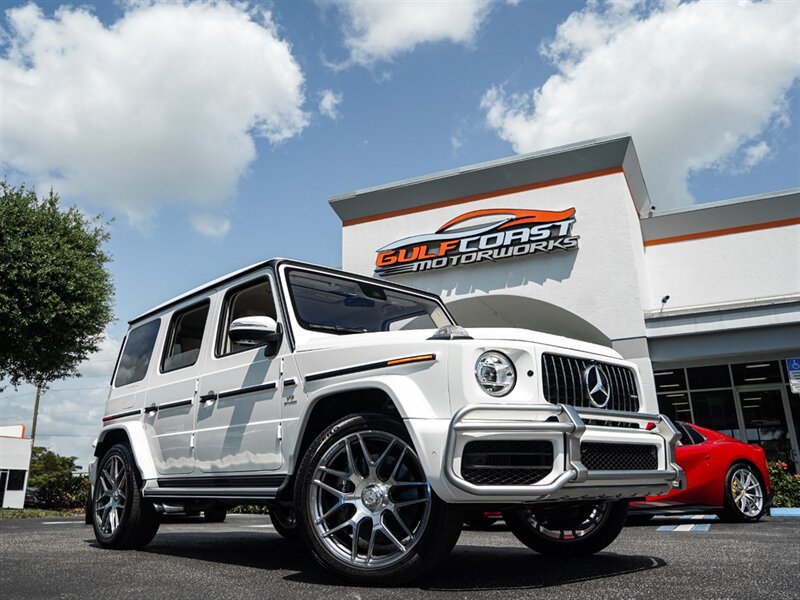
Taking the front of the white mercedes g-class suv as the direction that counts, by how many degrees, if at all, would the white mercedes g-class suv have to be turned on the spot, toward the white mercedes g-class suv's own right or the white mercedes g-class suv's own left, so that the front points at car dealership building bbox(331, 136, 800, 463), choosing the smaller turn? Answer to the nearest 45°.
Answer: approximately 90° to the white mercedes g-class suv's own left

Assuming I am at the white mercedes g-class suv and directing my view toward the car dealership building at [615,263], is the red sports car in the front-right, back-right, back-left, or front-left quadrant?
front-right

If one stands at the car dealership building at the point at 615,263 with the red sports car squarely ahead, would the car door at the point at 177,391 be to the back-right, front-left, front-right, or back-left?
front-right

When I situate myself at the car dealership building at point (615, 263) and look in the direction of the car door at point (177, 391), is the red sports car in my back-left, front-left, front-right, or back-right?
front-left

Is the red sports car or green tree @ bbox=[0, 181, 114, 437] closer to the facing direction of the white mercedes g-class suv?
the red sports car

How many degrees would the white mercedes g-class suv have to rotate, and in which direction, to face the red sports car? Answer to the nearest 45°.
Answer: approximately 90° to its left

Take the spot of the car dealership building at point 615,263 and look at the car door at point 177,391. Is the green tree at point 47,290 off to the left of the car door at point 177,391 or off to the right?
right

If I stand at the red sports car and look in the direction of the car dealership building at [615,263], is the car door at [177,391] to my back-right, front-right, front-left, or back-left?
back-left

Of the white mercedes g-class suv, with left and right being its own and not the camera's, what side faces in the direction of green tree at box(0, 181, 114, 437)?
back

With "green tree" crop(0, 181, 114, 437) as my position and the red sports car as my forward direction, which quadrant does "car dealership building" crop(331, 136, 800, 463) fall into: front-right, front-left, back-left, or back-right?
front-left
